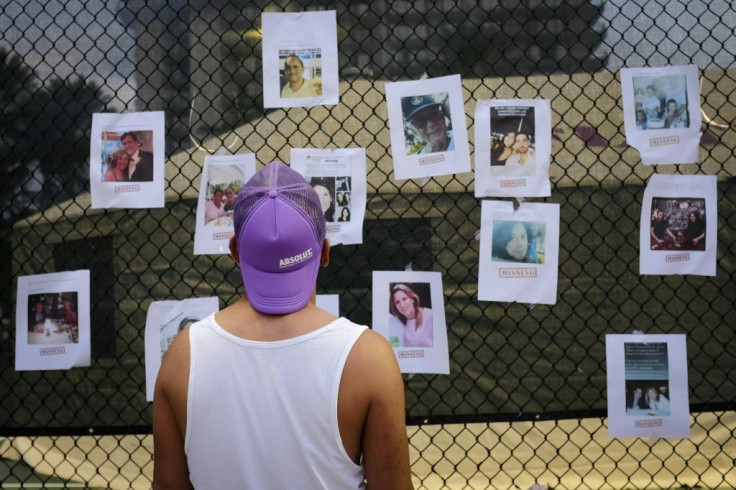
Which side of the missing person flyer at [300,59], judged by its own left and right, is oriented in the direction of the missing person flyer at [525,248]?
left

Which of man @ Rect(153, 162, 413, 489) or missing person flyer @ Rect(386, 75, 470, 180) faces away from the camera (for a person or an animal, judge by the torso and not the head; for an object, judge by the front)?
the man

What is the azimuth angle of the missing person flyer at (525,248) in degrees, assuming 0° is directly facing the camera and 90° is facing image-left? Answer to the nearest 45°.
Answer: approximately 0°

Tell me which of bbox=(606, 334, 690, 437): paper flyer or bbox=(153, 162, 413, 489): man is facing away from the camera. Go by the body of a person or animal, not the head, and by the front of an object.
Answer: the man

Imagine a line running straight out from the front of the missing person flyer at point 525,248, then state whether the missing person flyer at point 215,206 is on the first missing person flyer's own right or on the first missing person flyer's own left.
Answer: on the first missing person flyer's own right

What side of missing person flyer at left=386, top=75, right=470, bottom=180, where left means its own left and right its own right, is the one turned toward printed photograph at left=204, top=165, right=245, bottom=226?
right

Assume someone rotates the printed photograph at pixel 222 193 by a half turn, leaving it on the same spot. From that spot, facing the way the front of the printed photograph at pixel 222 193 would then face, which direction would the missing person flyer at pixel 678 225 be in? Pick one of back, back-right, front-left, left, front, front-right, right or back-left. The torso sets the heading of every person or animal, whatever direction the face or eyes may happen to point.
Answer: right

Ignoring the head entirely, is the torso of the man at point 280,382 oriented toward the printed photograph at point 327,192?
yes
